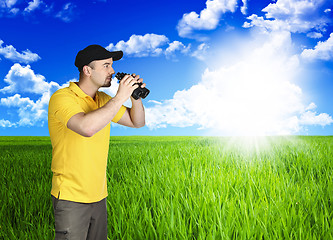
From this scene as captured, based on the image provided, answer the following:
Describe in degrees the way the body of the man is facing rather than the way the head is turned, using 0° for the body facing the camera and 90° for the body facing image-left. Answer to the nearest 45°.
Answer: approximately 315°

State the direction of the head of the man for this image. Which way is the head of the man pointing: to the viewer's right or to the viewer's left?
to the viewer's right
